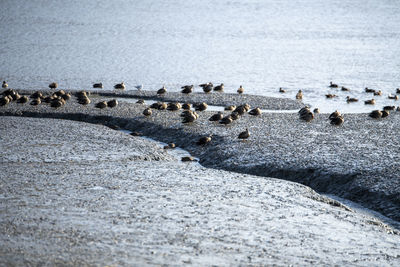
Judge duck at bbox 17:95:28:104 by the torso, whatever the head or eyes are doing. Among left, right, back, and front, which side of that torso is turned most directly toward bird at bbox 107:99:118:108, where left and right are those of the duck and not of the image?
front

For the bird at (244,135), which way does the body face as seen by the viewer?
to the viewer's right

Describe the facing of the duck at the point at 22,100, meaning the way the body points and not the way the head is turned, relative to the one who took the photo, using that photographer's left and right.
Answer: facing to the right of the viewer

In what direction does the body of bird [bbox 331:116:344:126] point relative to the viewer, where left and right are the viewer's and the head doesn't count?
facing to the right of the viewer
